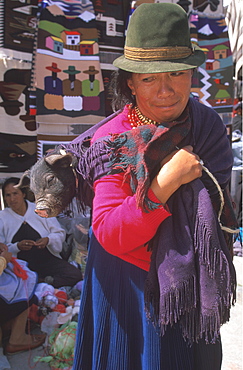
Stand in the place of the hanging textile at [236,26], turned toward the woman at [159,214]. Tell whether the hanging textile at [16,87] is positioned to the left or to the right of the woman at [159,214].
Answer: right

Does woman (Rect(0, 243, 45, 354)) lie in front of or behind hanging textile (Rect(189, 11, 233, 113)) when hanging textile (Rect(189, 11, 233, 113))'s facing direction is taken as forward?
in front

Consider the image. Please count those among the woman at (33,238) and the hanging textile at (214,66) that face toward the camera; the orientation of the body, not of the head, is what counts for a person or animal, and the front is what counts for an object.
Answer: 2
